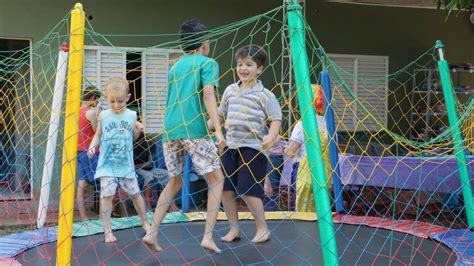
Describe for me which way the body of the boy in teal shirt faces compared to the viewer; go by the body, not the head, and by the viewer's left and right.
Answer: facing away from the viewer and to the right of the viewer

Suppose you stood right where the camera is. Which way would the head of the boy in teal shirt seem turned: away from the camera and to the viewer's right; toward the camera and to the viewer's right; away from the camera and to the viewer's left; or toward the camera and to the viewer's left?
away from the camera and to the viewer's right

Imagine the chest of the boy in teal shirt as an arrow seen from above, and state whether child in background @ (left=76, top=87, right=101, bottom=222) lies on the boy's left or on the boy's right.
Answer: on the boy's left

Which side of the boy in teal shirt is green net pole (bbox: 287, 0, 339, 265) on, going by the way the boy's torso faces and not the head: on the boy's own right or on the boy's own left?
on the boy's own right

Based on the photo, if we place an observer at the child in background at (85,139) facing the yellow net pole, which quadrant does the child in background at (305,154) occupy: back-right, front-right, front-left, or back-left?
front-left

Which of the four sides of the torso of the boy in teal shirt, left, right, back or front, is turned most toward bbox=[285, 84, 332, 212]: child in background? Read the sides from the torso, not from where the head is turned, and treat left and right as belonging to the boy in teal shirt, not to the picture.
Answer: front

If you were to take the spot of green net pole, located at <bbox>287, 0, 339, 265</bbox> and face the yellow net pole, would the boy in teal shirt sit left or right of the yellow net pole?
right
